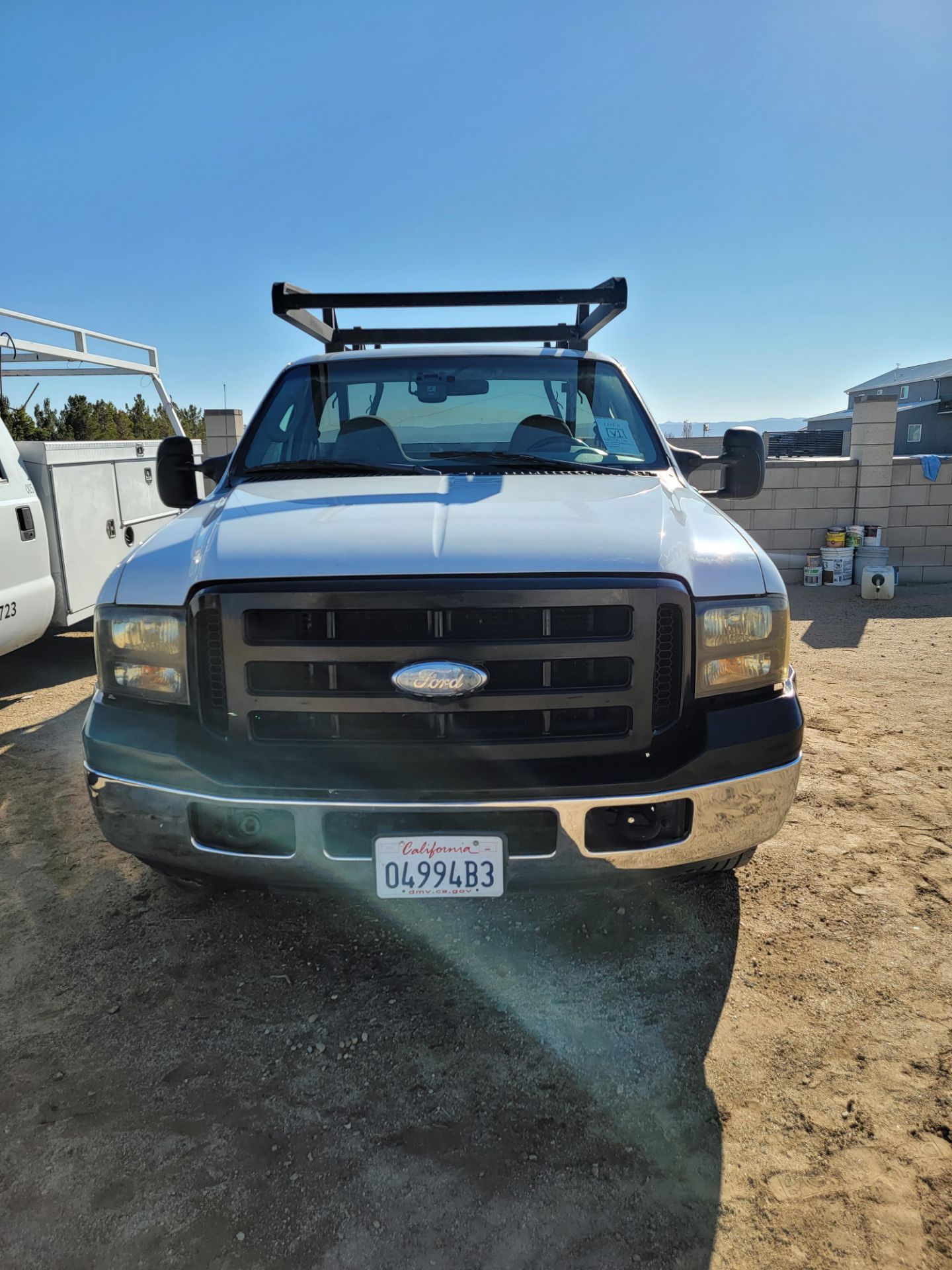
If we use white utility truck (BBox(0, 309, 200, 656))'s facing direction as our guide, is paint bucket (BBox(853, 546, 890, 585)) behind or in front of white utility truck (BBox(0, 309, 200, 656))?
behind

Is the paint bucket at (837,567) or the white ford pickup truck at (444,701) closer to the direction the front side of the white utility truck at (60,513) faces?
the white ford pickup truck

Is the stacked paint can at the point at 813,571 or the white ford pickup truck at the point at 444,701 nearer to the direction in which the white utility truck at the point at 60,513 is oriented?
the white ford pickup truck

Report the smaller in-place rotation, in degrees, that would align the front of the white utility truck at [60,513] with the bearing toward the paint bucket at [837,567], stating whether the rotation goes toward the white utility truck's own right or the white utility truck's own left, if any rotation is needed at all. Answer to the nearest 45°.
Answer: approximately 135° to the white utility truck's own left

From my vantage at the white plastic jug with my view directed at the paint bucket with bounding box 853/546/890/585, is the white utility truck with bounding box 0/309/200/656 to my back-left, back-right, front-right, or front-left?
back-left

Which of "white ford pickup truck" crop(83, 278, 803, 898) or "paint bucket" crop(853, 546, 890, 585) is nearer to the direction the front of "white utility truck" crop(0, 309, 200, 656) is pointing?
the white ford pickup truck

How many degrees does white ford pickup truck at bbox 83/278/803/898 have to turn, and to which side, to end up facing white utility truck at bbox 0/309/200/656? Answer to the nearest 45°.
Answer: approximately 135° to its right

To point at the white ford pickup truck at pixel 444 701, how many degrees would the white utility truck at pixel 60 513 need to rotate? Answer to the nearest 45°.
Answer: approximately 45° to its left

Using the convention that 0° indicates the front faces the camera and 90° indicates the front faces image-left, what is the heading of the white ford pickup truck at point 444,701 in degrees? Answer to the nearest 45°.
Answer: approximately 0°

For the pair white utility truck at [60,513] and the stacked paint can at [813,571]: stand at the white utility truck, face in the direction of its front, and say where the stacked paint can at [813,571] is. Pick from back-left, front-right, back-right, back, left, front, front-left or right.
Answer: back-left

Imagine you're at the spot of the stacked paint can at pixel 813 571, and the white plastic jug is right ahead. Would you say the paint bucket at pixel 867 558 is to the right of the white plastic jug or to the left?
left

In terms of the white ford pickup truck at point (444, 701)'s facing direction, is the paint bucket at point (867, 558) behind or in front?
behind

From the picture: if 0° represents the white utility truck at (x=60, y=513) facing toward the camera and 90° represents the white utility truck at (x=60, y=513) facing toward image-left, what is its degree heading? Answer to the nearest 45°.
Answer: approximately 45°
